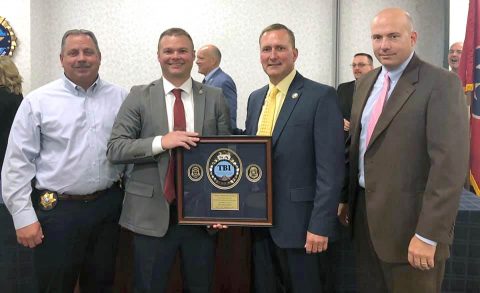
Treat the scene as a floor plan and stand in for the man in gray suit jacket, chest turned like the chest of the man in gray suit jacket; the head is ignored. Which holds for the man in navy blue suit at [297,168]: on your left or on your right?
on your left

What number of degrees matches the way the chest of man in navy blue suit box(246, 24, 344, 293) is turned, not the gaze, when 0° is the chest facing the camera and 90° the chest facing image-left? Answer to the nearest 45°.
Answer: approximately 45°

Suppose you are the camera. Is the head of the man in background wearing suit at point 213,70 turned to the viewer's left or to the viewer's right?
to the viewer's left

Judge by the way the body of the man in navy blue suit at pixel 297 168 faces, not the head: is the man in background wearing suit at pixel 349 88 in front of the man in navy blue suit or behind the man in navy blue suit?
behind

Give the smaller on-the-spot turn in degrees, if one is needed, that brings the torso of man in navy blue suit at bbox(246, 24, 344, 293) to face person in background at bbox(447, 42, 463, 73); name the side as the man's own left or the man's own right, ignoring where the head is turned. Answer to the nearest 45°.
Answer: approximately 180°

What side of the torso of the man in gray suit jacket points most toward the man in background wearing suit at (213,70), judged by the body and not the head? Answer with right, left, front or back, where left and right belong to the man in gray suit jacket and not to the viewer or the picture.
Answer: back

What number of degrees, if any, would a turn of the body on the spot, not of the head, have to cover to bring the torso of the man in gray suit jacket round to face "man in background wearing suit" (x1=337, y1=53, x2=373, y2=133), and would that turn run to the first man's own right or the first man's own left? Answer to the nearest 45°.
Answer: approximately 135° to the first man's own left

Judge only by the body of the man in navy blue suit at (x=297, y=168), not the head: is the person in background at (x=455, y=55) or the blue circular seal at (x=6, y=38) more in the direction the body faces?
the blue circular seal

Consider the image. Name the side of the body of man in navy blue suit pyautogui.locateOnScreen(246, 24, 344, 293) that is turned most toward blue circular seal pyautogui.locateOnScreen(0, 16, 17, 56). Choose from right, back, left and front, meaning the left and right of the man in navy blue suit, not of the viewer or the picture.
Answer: right

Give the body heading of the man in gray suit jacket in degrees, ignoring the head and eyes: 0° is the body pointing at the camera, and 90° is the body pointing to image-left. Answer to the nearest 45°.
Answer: approximately 0°
